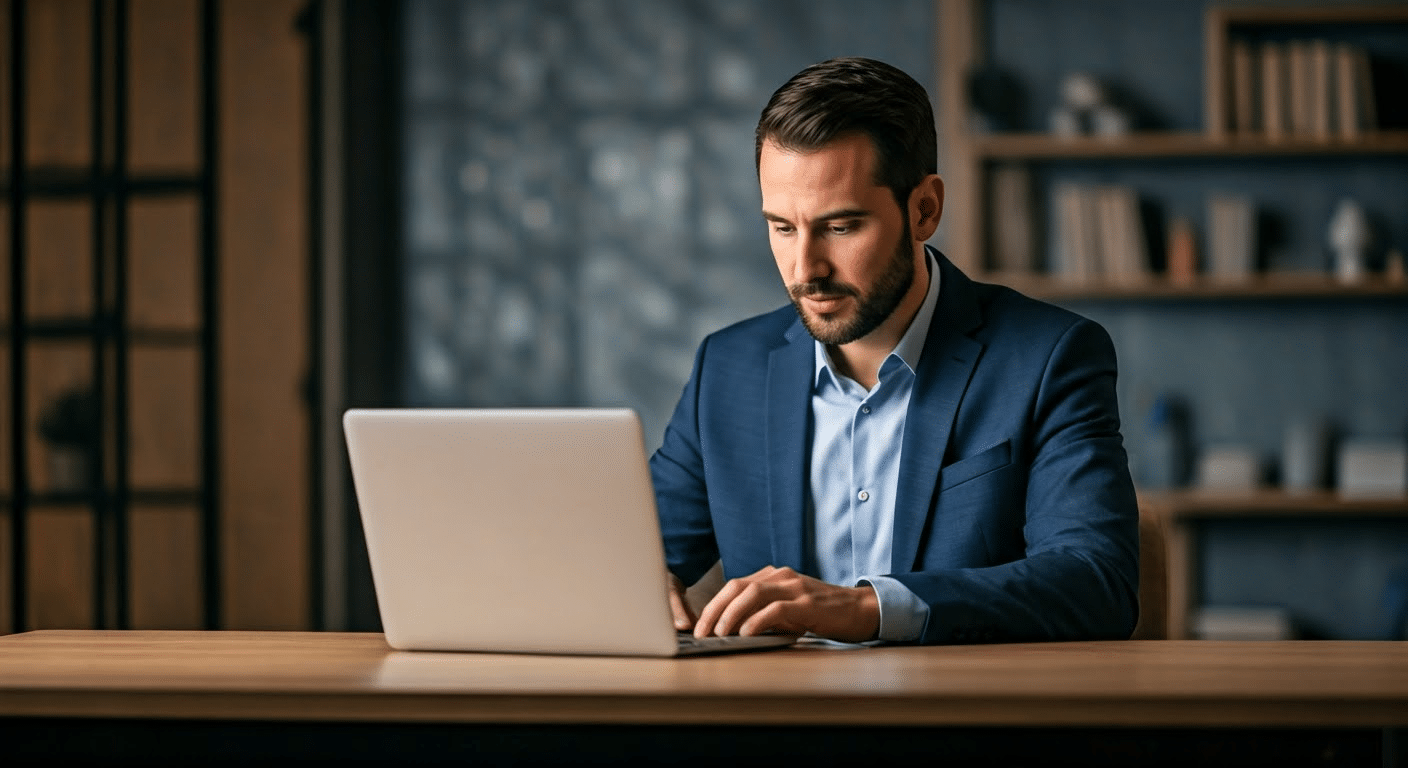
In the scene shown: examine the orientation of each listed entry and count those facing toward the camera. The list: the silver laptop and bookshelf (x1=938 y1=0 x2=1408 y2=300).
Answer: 1

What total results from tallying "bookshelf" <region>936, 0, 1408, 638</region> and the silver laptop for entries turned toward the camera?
1

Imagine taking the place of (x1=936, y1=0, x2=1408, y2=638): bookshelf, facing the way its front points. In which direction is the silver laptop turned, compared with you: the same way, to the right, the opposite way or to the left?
the opposite way

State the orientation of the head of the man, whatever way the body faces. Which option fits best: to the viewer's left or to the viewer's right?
to the viewer's left

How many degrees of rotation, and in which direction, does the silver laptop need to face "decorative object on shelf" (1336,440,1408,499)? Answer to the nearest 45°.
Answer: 0° — it already faces it

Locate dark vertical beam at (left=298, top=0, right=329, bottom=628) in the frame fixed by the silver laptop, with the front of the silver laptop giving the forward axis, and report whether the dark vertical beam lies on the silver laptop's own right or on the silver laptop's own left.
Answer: on the silver laptop's own left

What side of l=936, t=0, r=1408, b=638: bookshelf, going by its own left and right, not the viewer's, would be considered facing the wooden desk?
front

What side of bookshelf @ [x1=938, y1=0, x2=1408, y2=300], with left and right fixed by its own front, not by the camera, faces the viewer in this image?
front

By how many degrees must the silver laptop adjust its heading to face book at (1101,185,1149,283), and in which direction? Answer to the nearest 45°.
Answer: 0° — it already faces it
